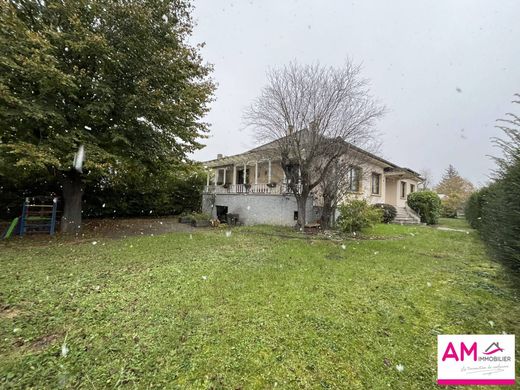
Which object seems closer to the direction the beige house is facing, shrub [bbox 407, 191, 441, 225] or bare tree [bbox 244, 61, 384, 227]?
the bare tree

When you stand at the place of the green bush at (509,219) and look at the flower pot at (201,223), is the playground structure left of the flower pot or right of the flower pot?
left

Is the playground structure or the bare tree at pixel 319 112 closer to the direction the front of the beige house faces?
the bare tree

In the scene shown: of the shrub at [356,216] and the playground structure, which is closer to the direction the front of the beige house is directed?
the shrub

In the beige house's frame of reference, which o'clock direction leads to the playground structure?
The playground structure is roughly at 3 o'clock from the beige house.

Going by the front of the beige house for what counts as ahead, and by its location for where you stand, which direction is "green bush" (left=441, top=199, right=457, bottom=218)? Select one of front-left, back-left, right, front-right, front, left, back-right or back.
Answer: left

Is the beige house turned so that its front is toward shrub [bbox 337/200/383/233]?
yes

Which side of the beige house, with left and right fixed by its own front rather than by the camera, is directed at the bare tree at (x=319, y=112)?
front

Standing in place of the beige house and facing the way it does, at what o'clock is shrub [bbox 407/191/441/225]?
The shrub is roughly at 10 o'clock from the beige house.

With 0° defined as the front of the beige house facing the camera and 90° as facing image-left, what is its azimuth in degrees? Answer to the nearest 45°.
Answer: approximately 315°
